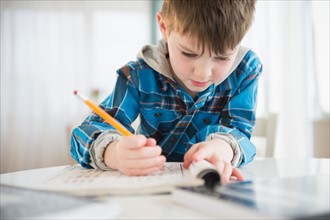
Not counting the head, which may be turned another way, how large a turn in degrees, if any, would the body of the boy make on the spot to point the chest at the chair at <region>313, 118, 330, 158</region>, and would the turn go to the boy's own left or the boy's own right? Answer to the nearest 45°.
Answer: approximately 135° to the boy's own left

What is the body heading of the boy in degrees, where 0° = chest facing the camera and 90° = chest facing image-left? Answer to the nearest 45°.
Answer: approximately 0°
